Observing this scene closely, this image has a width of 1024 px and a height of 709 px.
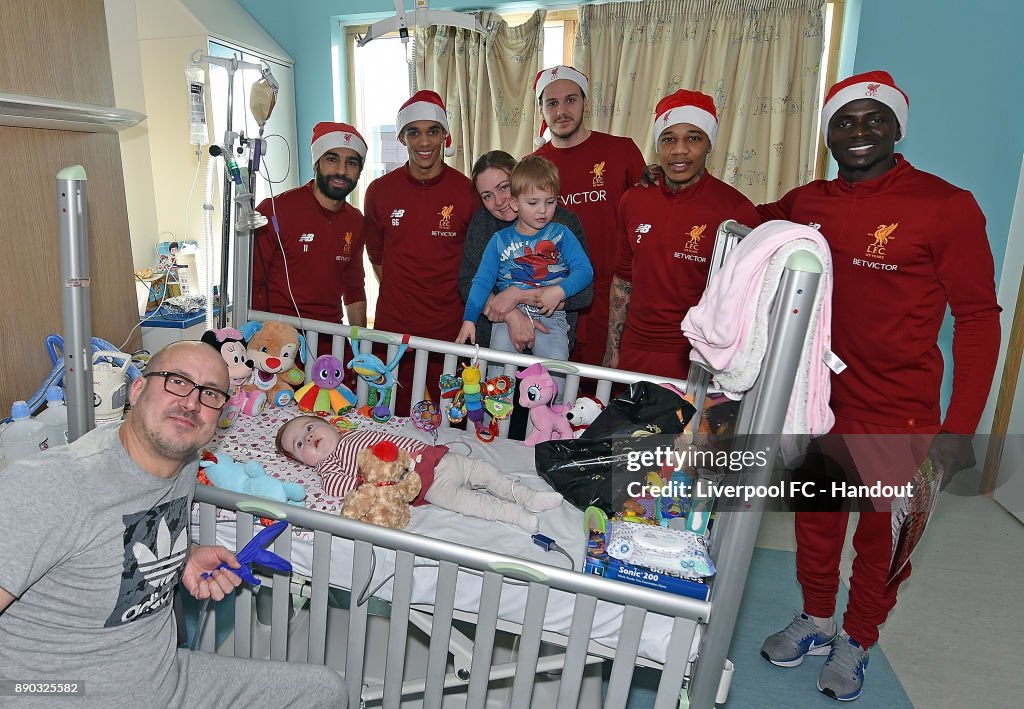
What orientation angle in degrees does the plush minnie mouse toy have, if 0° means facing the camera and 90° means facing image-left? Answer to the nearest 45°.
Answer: approximately 315°

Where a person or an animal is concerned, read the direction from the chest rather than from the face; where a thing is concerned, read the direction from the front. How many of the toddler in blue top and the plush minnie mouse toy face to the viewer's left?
0

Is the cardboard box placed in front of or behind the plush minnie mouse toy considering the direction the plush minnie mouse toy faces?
in front

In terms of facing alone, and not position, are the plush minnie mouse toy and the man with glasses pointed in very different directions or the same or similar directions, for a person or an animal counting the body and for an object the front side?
same or similar directions

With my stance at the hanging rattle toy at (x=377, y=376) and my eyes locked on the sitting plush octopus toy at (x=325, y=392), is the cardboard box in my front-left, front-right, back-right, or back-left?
back-left

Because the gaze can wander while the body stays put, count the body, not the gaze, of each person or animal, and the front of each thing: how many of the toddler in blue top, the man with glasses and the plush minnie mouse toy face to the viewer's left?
0

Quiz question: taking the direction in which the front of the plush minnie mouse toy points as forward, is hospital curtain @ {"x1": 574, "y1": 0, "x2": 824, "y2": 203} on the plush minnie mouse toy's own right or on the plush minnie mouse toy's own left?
on the plush minnie mouse toy's own left

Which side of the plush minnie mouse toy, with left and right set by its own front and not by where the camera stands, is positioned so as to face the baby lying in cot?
front

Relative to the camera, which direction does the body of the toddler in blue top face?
toward the camera

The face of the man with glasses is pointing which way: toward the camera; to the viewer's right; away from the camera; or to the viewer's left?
toward the camera

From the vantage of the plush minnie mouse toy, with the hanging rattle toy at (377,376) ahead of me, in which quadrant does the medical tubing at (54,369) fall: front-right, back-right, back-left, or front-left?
back-right

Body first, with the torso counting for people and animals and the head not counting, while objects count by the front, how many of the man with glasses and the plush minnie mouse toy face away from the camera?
0

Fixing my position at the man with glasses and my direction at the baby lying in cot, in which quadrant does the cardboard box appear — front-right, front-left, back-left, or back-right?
front-right

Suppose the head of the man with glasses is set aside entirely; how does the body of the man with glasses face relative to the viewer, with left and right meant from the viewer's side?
facing the viewer and to the right of the viewer
